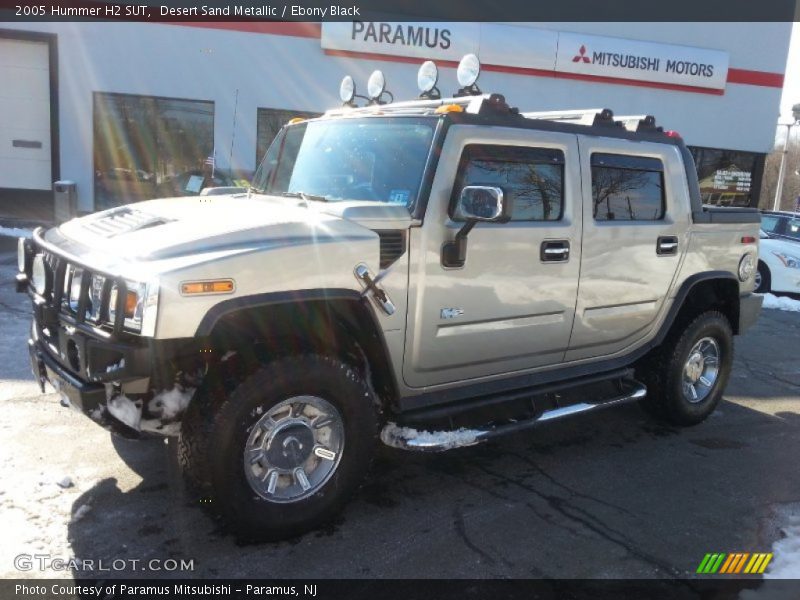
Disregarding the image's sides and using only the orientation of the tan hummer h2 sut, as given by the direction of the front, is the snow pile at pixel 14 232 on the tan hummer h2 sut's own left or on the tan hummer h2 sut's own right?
on the tan hummer h2 sut's own right

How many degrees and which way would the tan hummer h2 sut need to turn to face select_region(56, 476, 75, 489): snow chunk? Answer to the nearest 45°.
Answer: approximately 45° to its right

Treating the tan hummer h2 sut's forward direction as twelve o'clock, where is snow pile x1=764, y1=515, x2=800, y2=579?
The snow pile is roughly at 8 o'clock from the tan hummer h2 sut.

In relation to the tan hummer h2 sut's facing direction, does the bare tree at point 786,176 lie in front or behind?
behind

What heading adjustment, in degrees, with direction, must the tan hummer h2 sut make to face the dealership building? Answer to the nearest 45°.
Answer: approximately 135° to its right

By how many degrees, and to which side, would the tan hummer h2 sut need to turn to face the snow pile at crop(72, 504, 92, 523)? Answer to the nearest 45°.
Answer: approximately 45° to its right

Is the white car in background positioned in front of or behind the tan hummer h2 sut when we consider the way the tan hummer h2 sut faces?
behind

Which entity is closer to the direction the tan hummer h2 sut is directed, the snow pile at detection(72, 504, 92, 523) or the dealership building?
the snow pile

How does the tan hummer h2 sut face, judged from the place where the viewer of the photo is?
facing the viewer and to the left of the viewer
